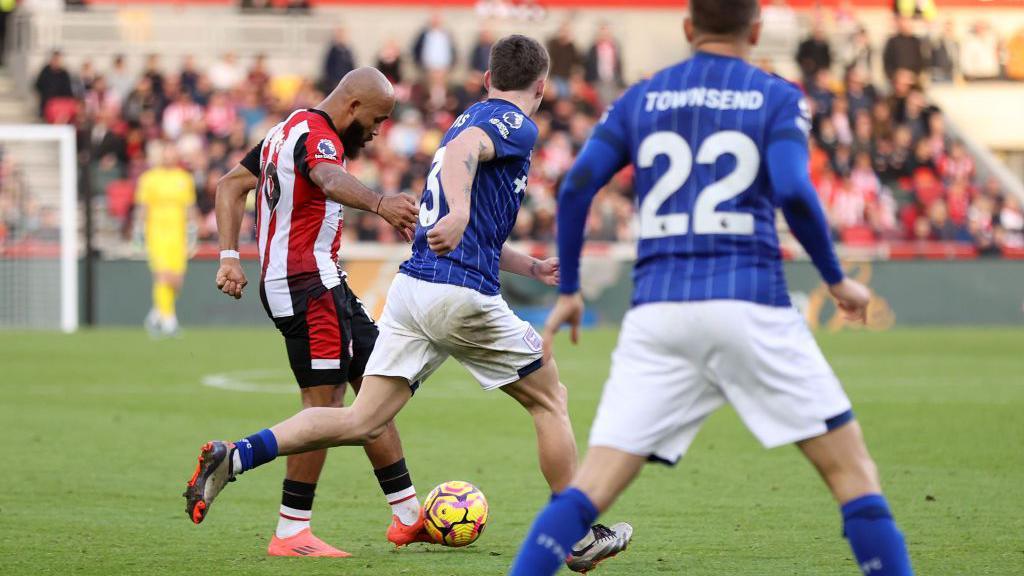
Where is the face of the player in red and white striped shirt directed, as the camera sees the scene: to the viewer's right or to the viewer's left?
to the viewer's right

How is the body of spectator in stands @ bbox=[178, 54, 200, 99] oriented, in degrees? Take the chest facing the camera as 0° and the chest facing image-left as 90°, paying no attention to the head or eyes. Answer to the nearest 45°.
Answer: approximately 0°

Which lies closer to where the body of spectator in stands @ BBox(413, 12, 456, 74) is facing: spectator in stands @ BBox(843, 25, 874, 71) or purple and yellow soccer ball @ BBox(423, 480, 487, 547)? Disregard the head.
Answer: the purple and yellow soccer ball

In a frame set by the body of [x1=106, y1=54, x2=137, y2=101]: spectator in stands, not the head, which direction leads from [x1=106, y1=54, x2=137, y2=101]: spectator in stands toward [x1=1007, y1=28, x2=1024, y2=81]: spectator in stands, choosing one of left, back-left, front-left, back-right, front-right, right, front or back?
left

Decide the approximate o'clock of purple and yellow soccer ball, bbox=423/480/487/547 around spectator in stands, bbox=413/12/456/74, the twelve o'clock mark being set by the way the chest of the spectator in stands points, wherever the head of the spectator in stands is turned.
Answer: The purple and yellow soccer ball is roughly at 12 o'clock from the spectator in stands.

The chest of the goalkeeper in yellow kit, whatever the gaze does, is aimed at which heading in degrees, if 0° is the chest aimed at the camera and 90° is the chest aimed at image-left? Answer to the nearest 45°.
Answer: approximately 0°

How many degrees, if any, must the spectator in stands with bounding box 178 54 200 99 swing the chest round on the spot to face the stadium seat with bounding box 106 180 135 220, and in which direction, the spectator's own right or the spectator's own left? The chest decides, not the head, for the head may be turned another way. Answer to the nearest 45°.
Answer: approximately 45° to the spectator's own right

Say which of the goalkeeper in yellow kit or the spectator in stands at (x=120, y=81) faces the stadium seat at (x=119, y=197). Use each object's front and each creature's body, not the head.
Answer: the spectator in stands
